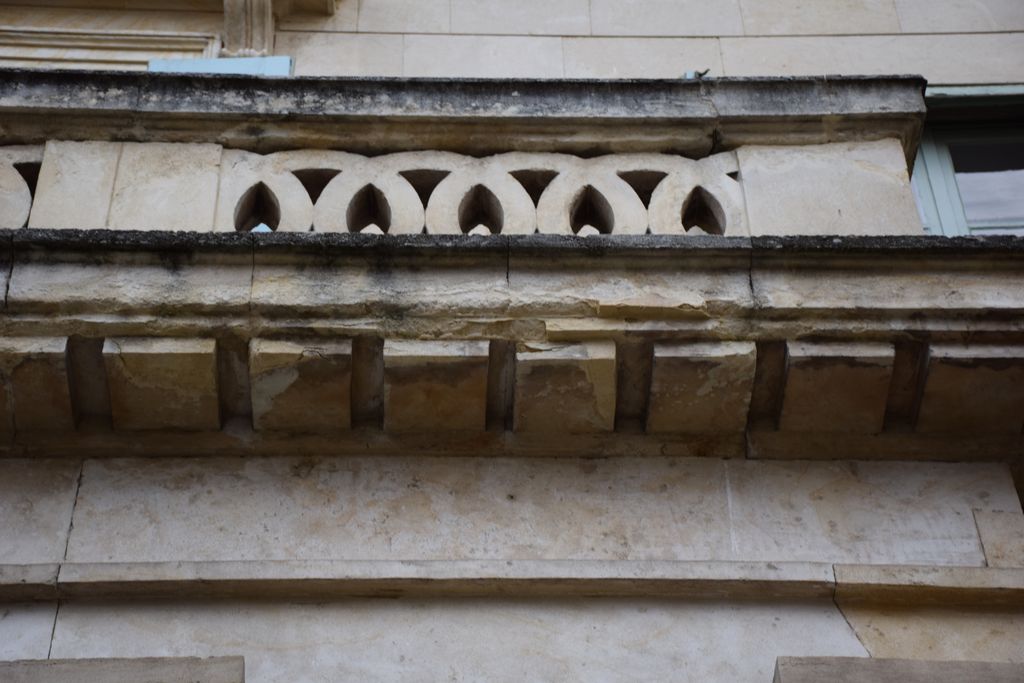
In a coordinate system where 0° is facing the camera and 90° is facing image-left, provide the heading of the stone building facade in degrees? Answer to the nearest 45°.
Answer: approximately 0°
